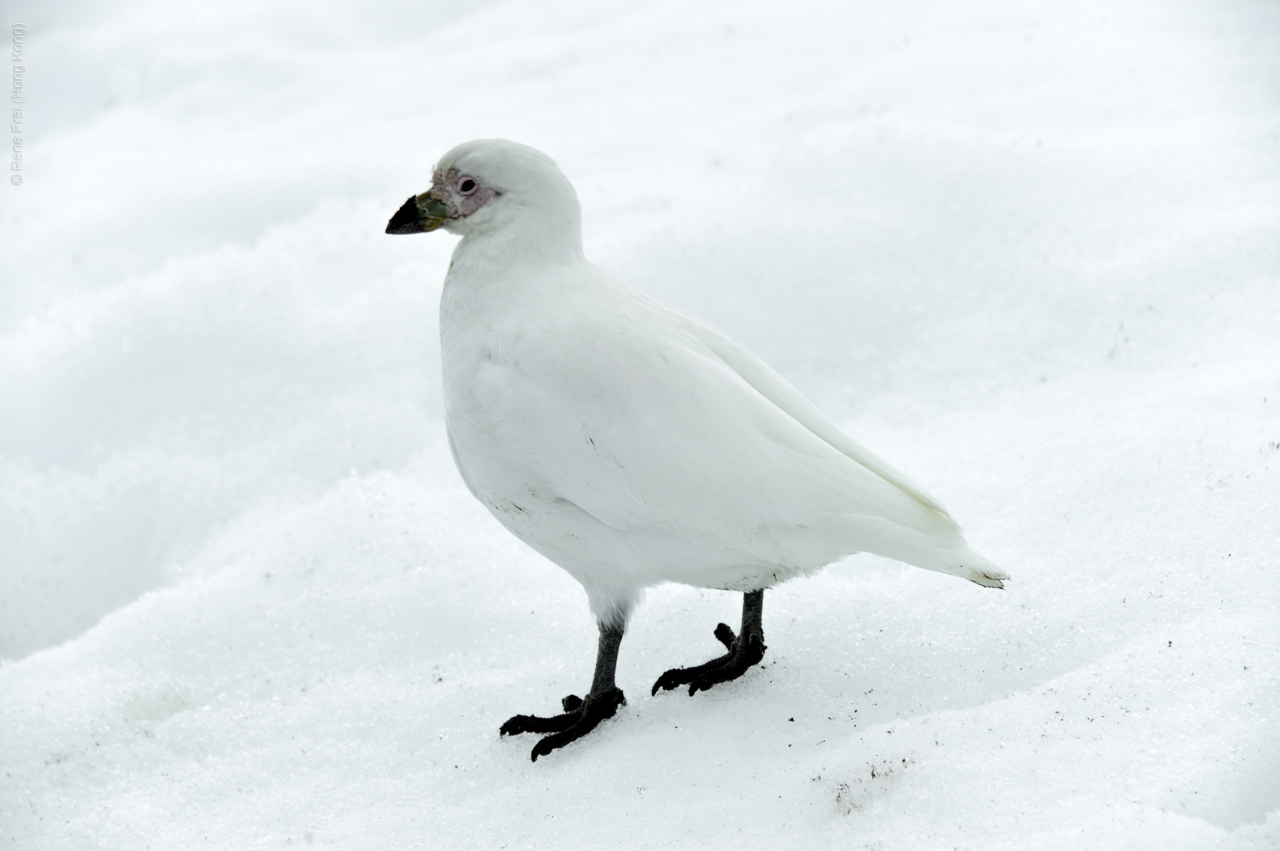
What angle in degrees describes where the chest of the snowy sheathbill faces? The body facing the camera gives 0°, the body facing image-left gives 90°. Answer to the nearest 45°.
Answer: approximately 90°
